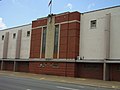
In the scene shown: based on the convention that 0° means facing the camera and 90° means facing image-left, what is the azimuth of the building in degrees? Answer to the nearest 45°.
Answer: approximately 45°
